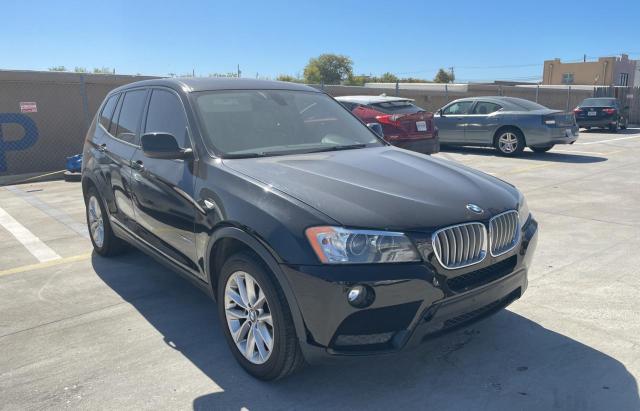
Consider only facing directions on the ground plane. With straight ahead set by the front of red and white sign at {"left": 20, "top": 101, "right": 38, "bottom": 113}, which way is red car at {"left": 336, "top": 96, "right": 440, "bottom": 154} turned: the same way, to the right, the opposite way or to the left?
the opposite way

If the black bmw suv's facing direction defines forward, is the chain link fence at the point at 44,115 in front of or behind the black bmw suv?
behind

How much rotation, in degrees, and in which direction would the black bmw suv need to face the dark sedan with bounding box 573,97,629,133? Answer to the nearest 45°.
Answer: approximately 90° to its left

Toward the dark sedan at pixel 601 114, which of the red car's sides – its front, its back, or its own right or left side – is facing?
right

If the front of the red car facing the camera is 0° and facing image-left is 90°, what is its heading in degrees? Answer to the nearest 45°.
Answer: approximately 135°

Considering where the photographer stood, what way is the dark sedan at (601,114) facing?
facing away from the viewer and to the right of the viewer
